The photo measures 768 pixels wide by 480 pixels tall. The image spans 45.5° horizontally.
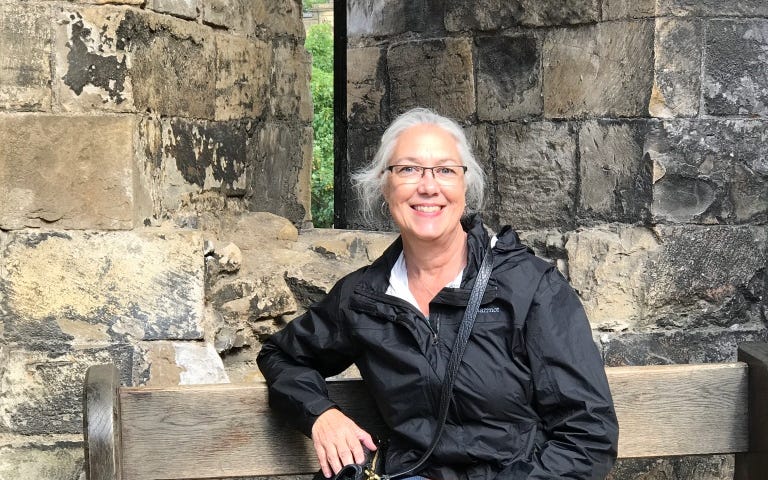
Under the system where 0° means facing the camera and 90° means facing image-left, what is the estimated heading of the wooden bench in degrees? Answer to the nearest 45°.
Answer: approximately 0°
